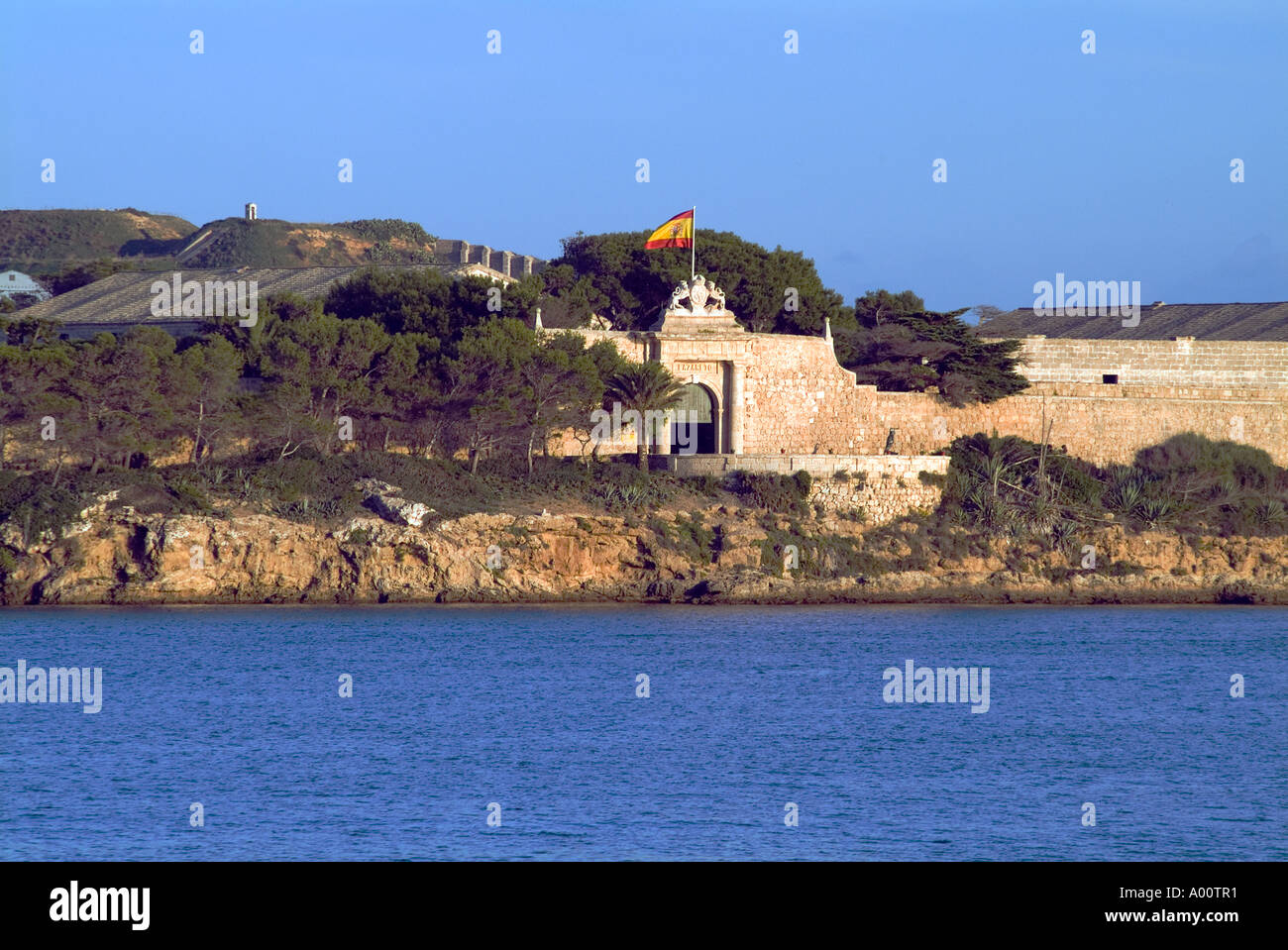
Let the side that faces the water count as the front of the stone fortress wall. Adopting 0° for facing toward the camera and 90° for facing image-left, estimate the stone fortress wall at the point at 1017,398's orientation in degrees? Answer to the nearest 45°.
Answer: approximately 0°

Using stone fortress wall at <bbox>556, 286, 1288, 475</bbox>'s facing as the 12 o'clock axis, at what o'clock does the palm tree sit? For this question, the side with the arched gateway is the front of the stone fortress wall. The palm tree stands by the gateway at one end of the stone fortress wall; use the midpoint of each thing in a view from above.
The palm tree is roughly at 2 o'clock from the stone fortress wall.

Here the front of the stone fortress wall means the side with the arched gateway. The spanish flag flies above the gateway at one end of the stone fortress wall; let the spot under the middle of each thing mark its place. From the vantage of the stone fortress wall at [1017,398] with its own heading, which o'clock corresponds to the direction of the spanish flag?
The spanish flag is roughly at 2 o'clock from the stone fortress wall.
